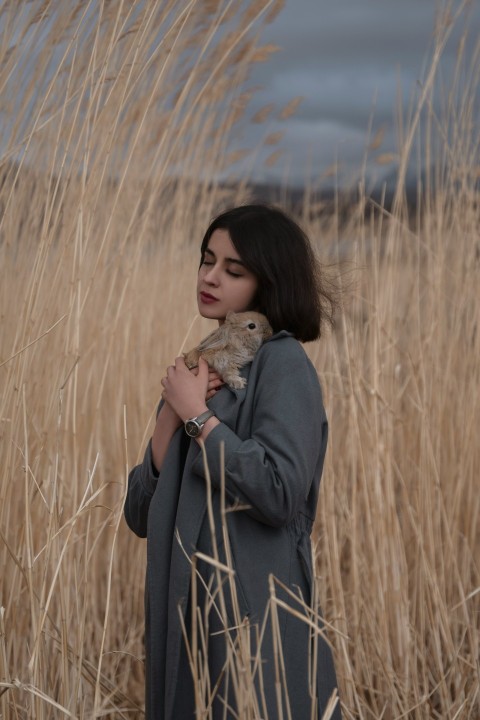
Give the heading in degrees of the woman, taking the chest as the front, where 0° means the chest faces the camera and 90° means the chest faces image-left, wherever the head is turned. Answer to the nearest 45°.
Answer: approximately 45°
